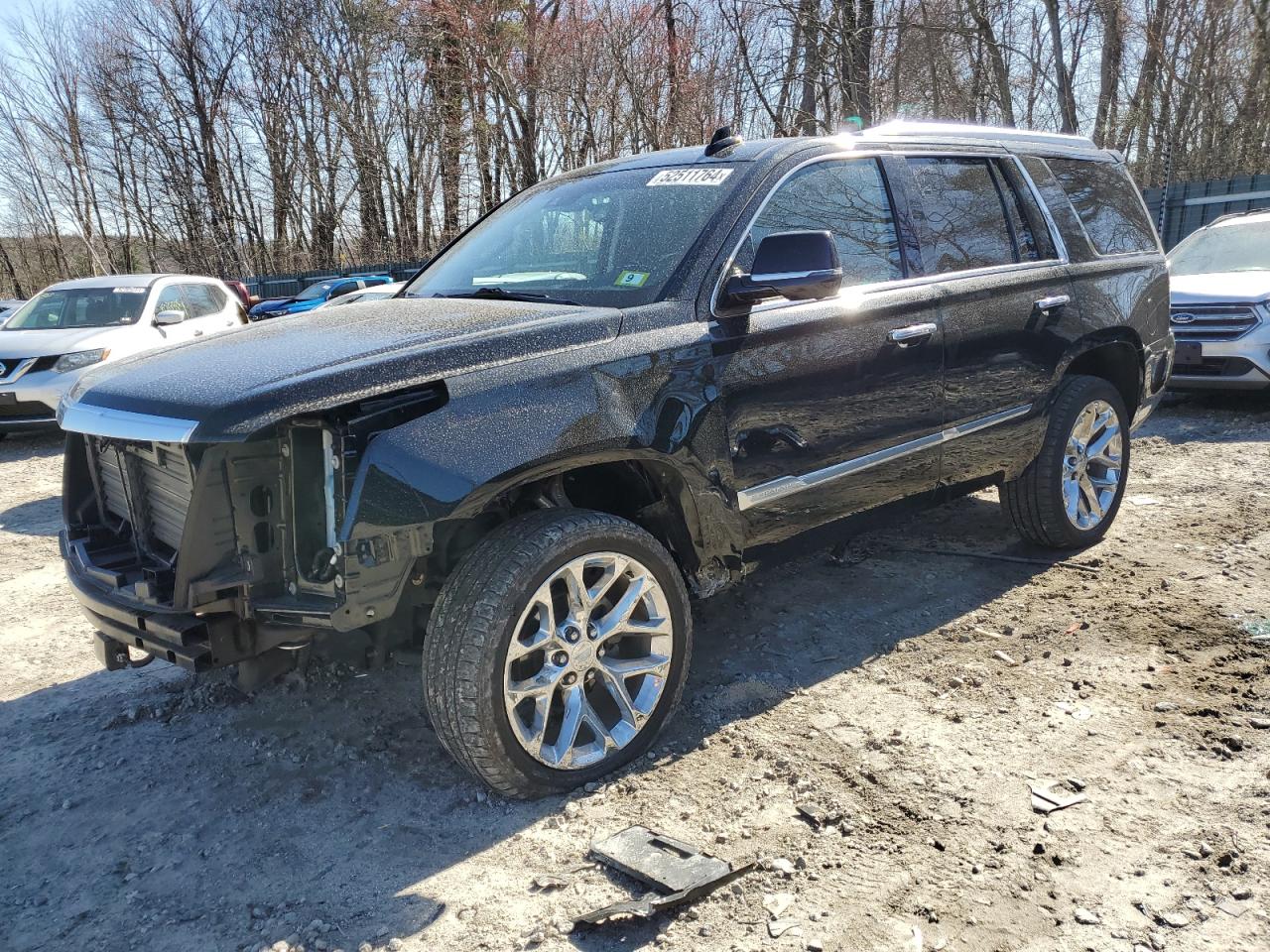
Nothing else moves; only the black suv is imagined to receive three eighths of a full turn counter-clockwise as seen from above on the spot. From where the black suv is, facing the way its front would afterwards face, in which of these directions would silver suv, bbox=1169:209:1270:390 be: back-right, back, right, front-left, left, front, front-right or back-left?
front-left

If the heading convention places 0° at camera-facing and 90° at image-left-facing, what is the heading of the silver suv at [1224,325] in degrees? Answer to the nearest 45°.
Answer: approximately 45°

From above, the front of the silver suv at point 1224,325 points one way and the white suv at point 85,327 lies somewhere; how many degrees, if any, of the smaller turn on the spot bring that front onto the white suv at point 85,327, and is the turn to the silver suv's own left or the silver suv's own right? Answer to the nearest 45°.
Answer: approximately 45° to the silver suv's own right

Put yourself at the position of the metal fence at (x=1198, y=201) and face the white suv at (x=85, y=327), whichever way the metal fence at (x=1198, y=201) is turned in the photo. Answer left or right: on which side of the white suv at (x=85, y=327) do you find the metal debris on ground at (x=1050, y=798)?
left

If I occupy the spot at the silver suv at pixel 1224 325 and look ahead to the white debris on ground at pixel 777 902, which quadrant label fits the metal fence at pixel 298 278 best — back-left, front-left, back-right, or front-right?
back-right

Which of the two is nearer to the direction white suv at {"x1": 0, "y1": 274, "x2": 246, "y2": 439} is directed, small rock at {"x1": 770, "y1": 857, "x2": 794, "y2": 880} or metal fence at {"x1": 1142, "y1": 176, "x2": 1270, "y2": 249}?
the small rock

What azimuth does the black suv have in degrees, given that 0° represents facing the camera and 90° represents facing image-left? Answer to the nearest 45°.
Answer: approximately 45°

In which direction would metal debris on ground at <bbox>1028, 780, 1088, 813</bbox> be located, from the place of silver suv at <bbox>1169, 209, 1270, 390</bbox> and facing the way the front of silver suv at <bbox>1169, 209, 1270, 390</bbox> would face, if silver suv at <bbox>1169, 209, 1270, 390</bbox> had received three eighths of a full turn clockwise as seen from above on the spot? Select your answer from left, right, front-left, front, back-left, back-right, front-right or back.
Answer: back

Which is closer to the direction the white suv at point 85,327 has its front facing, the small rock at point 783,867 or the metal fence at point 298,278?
the small rock

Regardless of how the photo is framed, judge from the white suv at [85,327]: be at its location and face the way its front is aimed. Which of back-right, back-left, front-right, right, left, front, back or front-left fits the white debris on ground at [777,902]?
front-left

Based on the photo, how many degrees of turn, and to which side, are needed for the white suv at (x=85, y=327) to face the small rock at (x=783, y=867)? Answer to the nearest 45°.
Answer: approximately 45° to its left

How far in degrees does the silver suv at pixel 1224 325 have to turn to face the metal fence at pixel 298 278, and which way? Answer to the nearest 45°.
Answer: approximately 90° to its right

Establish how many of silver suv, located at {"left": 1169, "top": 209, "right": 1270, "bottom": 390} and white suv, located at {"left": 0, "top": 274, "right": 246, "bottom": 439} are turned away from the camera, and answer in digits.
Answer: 0

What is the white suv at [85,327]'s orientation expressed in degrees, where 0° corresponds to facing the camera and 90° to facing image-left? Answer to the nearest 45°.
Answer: approximately 45°
